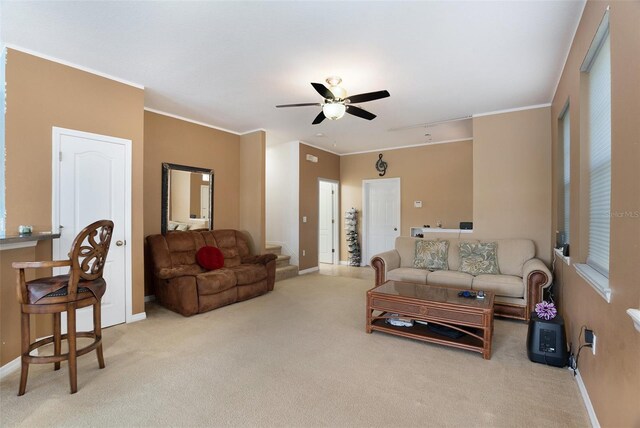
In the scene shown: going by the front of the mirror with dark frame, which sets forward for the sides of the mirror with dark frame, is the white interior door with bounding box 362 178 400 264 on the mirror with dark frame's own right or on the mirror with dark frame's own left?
on the mirror with dark frame's own left

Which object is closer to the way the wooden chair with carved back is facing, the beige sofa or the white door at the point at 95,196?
the white door

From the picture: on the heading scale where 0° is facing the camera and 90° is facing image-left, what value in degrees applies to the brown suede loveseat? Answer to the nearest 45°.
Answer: approximately 315°

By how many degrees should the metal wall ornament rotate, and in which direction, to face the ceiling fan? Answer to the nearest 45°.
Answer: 0° — it already faces it

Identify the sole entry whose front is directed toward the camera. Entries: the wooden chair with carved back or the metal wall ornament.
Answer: the metal wall ornament

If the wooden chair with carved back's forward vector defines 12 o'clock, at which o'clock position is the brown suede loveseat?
The brown suede loveseat is roughly at 3 o'clock from the wooden chair with carved back.

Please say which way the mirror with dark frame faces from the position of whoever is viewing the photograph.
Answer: facing the viewer and to the right of the viewer

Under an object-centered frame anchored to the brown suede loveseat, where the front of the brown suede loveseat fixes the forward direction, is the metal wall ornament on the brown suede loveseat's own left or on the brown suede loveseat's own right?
on the brown suede loveseat's own left

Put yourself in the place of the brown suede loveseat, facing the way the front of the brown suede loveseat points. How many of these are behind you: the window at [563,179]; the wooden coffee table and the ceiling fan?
0

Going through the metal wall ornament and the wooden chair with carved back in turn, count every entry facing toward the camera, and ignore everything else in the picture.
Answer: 1

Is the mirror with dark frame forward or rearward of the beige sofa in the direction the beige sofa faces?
forward

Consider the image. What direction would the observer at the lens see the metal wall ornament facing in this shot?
facing the viewer

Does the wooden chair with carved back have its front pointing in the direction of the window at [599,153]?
no

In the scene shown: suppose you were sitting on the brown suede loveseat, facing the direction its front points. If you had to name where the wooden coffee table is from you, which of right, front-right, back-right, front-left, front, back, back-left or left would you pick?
front

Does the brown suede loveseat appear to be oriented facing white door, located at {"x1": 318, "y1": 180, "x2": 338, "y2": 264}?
no

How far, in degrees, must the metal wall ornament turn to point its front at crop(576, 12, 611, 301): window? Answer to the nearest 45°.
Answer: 0° — it already faces it
